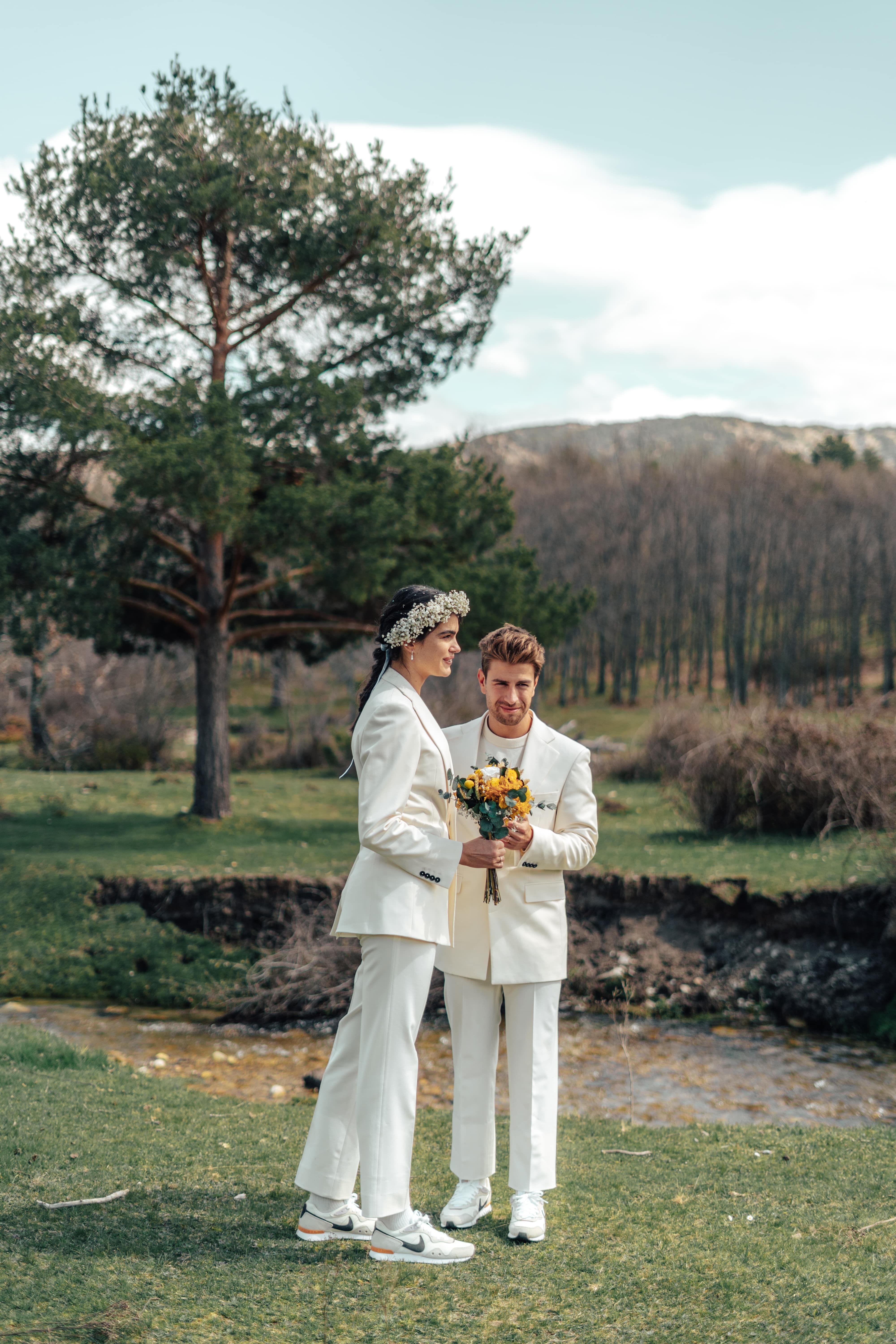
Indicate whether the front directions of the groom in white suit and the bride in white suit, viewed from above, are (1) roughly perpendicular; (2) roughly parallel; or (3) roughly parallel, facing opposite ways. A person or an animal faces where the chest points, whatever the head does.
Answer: roughly perpendicular

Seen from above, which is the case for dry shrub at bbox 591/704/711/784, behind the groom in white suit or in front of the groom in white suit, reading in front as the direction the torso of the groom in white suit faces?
behind

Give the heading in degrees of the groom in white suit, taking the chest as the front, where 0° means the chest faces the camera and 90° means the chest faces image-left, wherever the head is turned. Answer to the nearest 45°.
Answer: approximately 0°

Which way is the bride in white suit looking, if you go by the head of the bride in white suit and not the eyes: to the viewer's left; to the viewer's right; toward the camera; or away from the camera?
to the viewer's right

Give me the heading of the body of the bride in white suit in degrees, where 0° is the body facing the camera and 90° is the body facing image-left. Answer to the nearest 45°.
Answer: approximately 270°

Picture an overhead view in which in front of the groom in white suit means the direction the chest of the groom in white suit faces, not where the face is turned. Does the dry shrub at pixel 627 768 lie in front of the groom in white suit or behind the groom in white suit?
behind

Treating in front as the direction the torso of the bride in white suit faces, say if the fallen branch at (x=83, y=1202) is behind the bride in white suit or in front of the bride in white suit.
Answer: behind

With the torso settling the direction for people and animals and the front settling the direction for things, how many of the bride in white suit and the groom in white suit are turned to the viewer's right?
1
